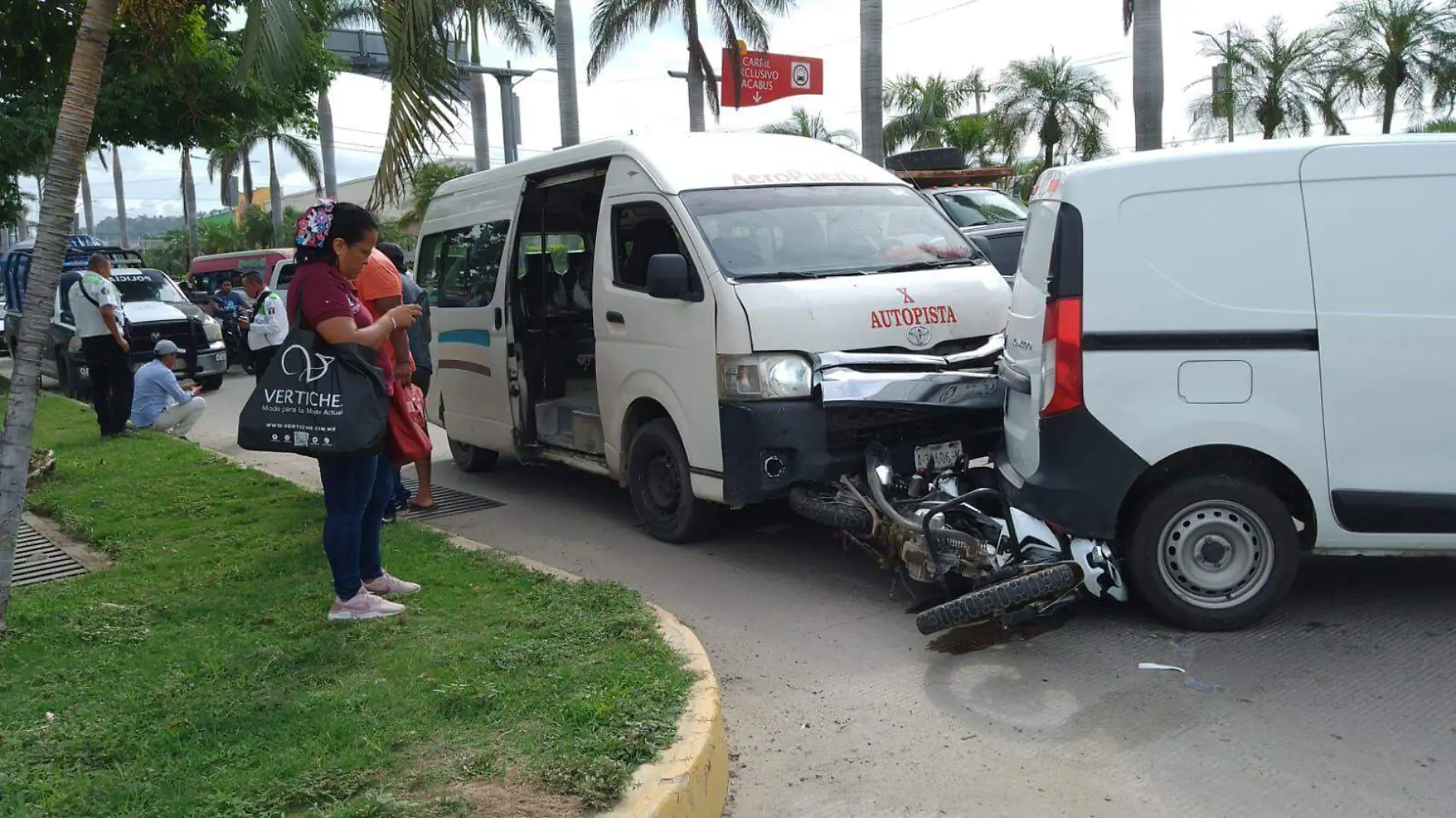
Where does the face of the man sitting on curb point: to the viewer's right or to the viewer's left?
to the viewer's right

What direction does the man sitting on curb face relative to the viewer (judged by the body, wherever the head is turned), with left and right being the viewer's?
facing to the right of the viewer

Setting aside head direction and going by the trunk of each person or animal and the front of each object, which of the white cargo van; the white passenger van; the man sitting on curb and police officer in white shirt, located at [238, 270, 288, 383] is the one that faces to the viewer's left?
the police officer in white shirt

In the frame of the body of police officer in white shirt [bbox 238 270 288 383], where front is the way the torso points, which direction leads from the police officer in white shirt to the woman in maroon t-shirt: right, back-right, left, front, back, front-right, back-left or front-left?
left

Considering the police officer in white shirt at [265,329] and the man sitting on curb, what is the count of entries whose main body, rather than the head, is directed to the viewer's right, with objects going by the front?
1

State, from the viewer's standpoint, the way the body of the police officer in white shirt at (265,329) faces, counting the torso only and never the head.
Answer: to the viewer's left

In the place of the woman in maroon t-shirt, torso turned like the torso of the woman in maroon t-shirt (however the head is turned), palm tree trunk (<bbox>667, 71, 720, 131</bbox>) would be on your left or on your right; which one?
on your left

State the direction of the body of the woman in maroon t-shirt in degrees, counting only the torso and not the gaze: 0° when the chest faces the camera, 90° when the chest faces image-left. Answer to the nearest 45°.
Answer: approximately 270°

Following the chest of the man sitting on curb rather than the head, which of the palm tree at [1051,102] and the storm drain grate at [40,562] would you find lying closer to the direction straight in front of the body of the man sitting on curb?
the palm tree

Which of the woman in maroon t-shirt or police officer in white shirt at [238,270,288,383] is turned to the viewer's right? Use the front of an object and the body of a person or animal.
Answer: the woman in maroon t-shirt

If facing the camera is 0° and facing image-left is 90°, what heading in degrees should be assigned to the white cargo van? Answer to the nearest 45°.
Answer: approximately 270°
